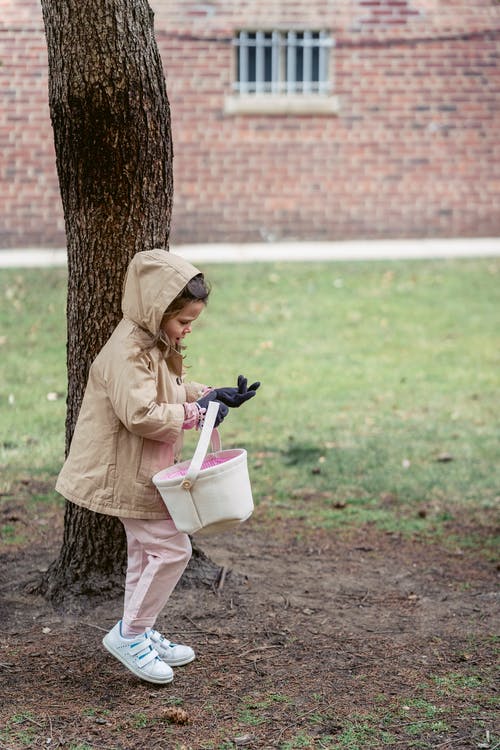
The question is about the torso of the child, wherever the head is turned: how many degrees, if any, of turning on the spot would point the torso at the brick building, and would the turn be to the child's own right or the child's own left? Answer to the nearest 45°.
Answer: approximately 90° to the child's own left

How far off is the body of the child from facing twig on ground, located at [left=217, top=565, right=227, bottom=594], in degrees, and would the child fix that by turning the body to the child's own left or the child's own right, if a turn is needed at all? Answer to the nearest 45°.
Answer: approximately 90° to the child's own left

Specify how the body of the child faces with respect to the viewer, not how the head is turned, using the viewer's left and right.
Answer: facing to the right of the viewer

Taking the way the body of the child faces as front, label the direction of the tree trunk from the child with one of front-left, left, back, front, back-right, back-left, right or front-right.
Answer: left

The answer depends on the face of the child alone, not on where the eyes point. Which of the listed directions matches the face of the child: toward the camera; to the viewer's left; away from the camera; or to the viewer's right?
to the viewer's right
